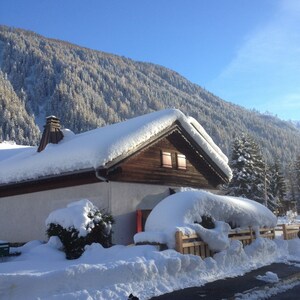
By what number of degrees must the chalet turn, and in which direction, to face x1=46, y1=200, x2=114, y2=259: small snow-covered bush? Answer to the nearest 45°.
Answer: approximately 45° to its right

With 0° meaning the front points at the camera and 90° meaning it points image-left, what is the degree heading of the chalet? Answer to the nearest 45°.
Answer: approximately 315°

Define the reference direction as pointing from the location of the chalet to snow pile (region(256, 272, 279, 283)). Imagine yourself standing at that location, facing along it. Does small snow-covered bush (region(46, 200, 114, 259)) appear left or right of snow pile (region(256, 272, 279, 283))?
right

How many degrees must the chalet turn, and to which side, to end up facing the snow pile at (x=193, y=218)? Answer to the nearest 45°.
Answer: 0° — it already faces it

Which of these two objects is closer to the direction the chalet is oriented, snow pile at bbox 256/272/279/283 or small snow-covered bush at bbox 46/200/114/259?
the snow pile

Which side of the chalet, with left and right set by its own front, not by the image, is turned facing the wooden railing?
front

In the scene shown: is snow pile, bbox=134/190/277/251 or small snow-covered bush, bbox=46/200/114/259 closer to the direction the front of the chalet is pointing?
the snow pile

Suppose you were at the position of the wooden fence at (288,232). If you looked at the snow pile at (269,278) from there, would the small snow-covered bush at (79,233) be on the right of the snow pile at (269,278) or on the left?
right

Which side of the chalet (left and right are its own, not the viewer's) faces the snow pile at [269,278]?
front
